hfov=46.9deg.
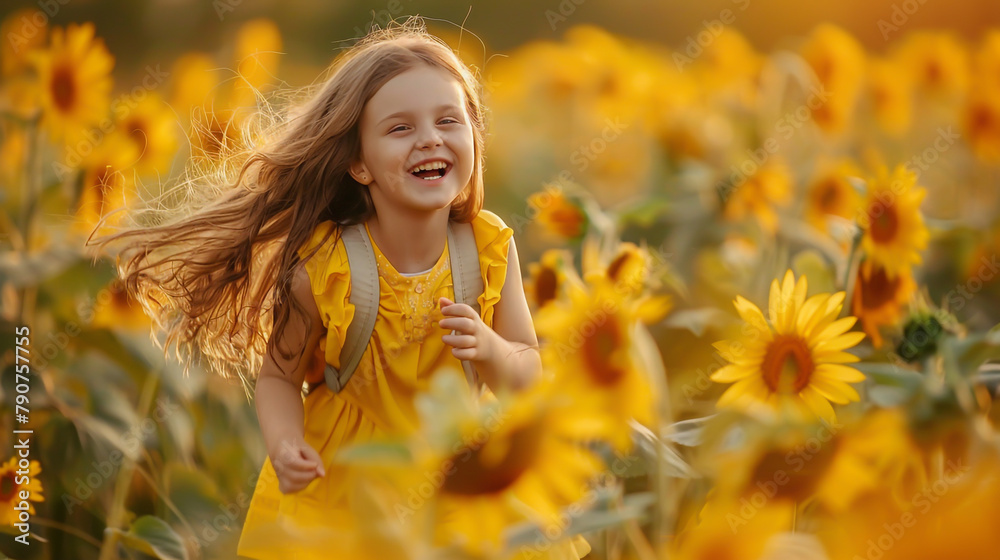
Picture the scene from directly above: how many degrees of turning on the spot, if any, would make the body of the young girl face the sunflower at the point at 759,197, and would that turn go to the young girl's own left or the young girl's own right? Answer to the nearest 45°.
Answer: approximately 90° to the young girl's own left

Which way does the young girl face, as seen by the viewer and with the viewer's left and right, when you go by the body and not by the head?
facing the viewer and to the right of the viewer

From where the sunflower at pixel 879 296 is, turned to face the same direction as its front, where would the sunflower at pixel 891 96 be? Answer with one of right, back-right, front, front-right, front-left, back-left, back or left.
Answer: back

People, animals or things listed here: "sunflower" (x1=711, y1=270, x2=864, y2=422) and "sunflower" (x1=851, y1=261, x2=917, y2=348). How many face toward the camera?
2

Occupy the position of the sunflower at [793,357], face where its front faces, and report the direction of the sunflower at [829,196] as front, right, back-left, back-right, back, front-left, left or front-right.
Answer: back

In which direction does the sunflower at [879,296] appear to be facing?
toward the camera

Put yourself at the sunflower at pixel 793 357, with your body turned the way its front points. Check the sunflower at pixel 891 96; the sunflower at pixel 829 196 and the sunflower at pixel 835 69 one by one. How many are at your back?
3

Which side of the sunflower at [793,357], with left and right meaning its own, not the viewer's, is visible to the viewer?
front

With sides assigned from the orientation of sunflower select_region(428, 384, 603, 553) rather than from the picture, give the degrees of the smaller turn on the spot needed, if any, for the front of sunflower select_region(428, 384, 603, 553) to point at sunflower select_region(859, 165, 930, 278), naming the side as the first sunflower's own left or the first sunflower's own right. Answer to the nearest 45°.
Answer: approximately 180°

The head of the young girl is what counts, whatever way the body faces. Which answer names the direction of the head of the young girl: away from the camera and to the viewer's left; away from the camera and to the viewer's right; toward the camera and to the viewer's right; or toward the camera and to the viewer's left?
toward the camera and to the viewer's right

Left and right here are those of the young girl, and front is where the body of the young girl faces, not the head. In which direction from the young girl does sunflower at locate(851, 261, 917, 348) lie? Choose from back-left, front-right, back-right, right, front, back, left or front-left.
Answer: back-left

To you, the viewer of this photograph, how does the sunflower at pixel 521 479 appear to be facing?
facing the viewer and to the left of the viewer

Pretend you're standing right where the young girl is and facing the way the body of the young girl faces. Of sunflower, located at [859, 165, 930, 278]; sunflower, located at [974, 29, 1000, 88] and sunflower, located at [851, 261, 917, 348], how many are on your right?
0

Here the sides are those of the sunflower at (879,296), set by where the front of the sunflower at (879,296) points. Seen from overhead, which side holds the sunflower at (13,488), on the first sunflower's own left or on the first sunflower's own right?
on the first sunflower's own right
